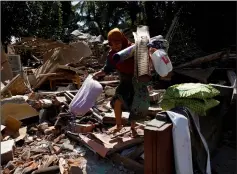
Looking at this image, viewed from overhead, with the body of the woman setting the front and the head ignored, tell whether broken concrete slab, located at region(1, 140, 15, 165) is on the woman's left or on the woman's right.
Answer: on the woman's right

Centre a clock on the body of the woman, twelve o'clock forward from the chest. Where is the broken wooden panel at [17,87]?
The broken wooden panel is roughly at 3 o'clock from the woman.

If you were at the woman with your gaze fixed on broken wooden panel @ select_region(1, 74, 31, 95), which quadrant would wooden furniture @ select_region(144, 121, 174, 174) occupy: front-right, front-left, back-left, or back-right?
back-left

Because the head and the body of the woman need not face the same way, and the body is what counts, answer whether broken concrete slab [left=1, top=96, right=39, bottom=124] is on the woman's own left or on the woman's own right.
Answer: on the woman's own right

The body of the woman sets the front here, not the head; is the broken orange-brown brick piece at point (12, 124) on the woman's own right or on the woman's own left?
on the woman's own right

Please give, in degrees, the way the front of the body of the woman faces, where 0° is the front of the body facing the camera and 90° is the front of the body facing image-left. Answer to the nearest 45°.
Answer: approximately 45°

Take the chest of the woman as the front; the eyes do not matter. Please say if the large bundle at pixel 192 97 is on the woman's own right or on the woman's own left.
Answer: on the woman's own left
